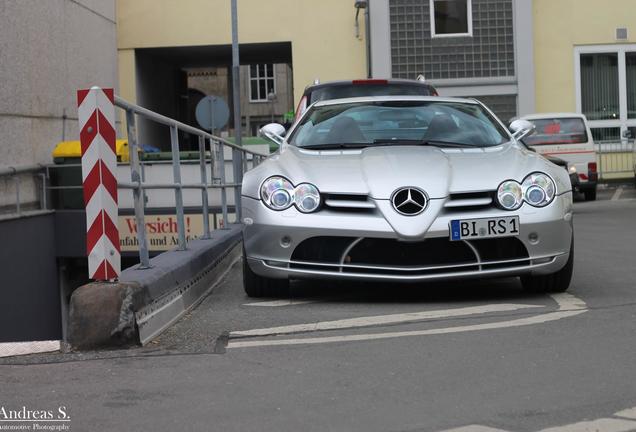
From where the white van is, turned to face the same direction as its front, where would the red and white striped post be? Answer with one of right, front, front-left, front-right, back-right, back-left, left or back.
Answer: back

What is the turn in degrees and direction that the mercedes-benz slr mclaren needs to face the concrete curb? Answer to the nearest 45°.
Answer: approximately 45° to its right

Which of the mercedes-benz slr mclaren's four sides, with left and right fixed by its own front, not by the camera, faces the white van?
back

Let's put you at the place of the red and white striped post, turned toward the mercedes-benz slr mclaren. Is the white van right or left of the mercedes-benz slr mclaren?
left

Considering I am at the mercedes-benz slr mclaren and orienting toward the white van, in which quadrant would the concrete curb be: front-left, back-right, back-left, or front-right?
back-left

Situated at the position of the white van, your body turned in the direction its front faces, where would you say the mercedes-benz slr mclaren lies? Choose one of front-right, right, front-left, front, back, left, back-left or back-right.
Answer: back

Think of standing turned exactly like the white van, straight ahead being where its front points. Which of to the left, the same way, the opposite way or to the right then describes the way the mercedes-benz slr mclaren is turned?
the opposite way

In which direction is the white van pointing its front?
away from the camera

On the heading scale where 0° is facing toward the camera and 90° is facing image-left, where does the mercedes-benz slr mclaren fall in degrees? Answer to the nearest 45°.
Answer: approximately 0°

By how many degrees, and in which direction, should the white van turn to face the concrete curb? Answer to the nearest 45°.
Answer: approximately 180°

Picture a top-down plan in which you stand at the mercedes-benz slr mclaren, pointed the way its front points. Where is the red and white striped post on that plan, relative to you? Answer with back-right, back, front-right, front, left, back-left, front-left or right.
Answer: front-right

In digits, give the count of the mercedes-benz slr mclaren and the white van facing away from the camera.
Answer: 1
